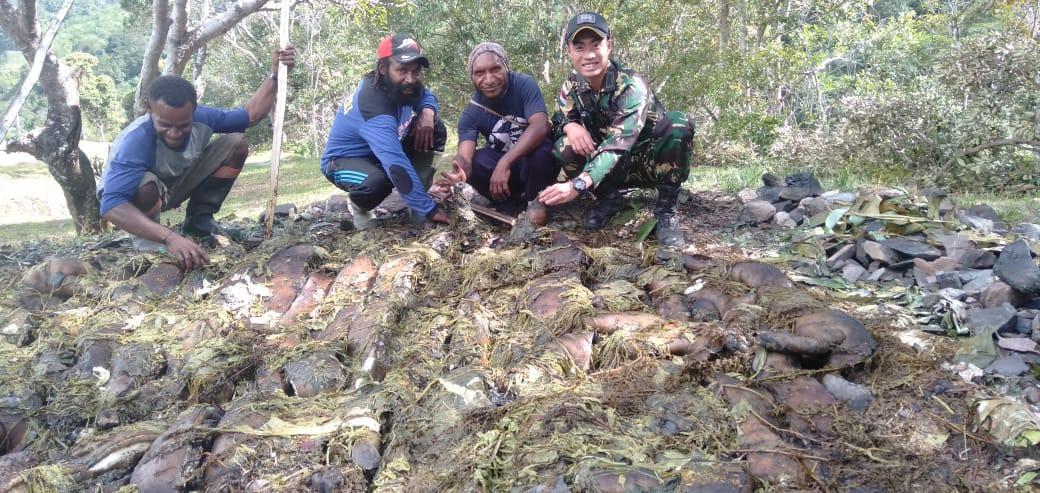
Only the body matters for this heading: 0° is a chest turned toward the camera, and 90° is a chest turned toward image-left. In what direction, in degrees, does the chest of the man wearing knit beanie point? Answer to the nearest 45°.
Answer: approximately 0°

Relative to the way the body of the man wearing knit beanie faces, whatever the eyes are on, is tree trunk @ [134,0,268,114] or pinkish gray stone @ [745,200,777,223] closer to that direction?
the pinkish gray stone

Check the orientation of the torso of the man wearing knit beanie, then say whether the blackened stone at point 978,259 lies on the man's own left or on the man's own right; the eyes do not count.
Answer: on the man's own left

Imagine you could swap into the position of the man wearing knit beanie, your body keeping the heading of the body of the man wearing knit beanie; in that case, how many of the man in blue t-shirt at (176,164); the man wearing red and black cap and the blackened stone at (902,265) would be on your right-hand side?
2

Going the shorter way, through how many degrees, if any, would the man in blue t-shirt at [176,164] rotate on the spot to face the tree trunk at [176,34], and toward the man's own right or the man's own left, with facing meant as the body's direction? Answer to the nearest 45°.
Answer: approximately 135° to the man's own left

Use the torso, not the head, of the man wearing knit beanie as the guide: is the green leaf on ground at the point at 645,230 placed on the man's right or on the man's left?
on the man's left

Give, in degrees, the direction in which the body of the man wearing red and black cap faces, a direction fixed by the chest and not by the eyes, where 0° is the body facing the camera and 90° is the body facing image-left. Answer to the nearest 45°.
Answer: approximately 315°

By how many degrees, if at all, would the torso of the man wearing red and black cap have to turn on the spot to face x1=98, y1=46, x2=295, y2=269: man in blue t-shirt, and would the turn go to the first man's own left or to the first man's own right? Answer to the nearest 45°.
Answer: approximately 135° to the first man's own right
